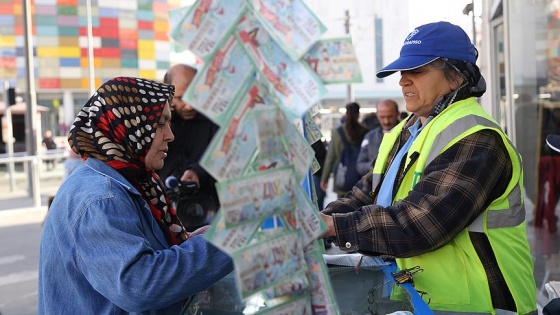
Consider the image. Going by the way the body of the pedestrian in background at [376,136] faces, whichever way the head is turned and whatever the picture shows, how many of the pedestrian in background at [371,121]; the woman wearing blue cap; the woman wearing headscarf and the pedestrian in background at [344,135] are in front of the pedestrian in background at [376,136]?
2

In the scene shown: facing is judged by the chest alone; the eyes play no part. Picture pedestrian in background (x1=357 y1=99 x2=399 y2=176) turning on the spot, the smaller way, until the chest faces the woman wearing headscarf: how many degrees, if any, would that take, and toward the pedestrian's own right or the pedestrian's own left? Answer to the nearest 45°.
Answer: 0° — they already face them

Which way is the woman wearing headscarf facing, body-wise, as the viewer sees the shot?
to the viewer's right

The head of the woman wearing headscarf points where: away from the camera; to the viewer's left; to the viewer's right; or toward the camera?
to the viewer's right

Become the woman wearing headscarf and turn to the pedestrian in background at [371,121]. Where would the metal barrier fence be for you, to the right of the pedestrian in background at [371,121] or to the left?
left

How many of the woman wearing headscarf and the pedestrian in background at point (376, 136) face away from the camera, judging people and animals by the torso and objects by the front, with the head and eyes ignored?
0

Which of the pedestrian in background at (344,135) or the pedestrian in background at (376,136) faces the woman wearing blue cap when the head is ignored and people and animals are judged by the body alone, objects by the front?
the pedestrian in background at (376,136)

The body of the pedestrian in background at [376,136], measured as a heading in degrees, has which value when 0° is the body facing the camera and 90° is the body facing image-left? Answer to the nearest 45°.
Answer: approximately 0°
